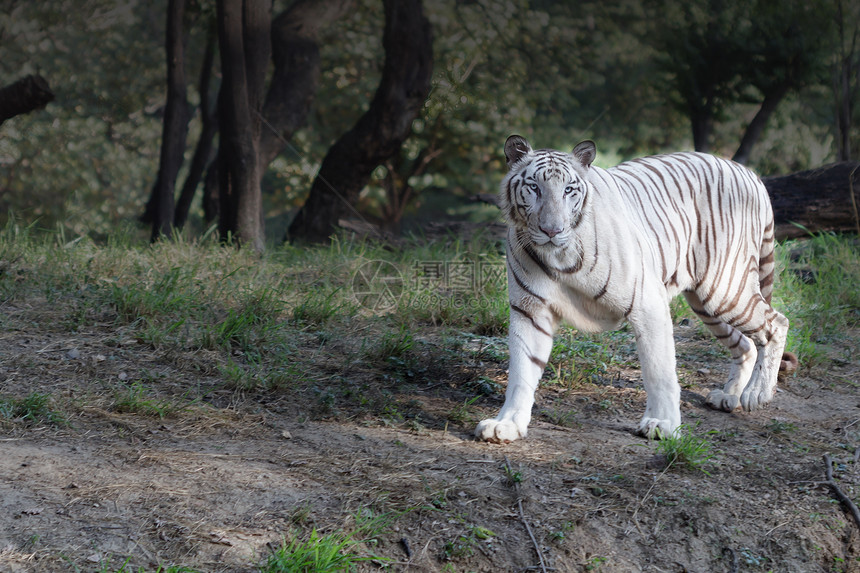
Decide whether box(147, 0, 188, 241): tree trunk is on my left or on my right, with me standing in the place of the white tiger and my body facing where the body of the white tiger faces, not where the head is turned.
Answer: on my right

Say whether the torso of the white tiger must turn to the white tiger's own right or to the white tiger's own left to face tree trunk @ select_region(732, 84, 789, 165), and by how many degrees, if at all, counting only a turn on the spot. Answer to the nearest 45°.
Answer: approximately 135° to the white tiger's own right

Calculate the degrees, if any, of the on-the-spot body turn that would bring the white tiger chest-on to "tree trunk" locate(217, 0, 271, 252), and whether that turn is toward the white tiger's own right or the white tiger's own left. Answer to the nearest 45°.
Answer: approximately 90° to the white tiger's own right

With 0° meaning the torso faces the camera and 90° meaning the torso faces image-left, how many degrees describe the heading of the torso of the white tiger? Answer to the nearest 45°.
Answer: approximately 45°

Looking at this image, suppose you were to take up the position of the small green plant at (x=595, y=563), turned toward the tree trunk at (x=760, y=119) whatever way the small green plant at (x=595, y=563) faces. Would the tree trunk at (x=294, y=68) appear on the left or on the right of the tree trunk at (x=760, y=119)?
left

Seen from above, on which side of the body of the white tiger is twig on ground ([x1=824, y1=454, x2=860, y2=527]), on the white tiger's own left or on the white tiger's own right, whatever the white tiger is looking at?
on the white tiger's own left

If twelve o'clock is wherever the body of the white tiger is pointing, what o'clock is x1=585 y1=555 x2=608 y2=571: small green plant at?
The small green plant is roughly at 10 o'clock from the white tiger.

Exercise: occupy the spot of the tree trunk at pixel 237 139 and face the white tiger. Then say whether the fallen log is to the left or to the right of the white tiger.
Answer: left

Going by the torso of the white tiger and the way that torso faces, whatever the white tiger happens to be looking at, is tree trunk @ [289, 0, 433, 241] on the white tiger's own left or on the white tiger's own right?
on the white tiger's own right

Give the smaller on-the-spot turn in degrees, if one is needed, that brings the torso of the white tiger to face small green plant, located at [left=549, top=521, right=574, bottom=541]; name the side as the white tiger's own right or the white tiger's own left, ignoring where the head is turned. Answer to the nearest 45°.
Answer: approximately 45° to the white tiger's own left

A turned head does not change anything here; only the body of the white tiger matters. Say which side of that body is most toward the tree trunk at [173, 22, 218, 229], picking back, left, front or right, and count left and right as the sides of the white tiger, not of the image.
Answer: right

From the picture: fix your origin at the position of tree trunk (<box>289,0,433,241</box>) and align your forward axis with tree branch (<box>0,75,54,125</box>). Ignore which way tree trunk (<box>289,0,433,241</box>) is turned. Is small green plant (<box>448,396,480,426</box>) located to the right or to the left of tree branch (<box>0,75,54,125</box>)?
left
